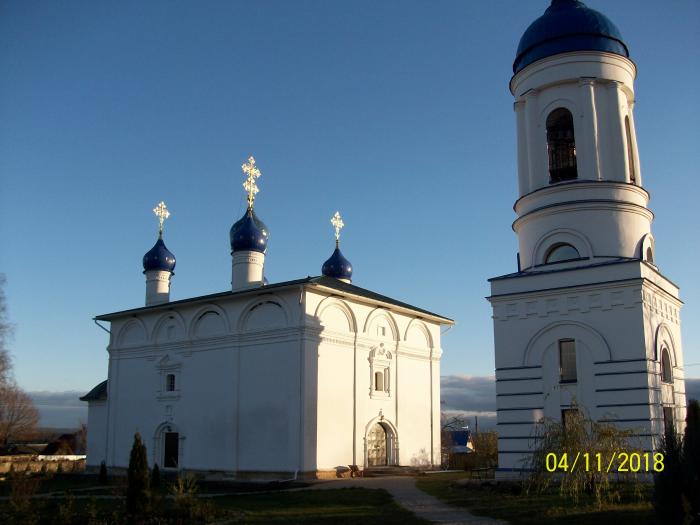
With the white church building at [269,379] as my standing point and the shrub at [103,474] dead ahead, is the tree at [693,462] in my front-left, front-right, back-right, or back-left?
back-left

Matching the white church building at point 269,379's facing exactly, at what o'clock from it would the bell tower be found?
The bell tower is roughly at 12 o'clock from the white church building.

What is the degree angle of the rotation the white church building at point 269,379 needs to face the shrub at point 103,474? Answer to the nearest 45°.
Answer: approximately 135° to its right

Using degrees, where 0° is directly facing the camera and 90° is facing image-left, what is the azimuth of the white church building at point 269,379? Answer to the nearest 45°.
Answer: approximately 315°

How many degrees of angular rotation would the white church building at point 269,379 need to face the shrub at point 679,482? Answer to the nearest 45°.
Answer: approximately 45° to its right

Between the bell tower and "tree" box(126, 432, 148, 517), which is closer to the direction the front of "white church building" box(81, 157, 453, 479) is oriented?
the bell tower
